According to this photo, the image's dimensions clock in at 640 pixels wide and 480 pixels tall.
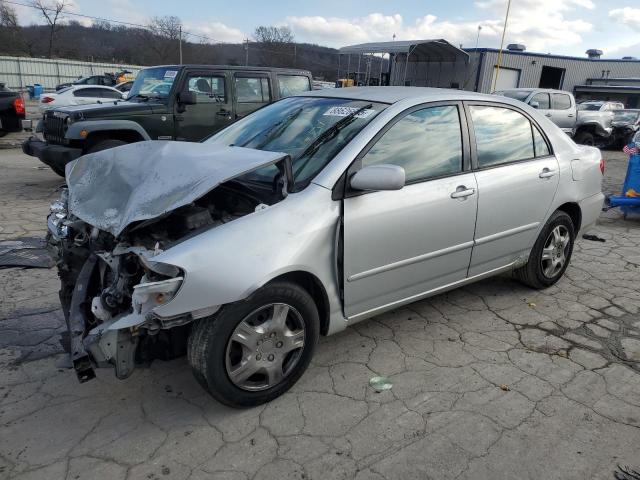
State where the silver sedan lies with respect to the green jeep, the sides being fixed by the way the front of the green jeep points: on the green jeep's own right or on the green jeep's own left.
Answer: on the green jeep's own left

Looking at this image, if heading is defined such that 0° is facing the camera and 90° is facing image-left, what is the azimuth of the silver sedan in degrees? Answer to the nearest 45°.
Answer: approximately 45°

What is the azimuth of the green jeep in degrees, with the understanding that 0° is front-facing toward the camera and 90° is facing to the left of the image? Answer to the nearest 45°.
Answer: approximately 45°

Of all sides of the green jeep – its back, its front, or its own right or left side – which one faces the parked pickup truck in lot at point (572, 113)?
back

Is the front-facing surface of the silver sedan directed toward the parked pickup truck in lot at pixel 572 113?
no

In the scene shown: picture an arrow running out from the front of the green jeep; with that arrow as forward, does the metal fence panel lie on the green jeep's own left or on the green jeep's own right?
on the green jeep's own right

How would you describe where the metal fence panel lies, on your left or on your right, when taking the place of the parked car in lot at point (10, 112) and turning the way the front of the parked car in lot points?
on your right

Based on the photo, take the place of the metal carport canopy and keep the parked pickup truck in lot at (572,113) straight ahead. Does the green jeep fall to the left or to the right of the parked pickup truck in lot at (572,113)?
right

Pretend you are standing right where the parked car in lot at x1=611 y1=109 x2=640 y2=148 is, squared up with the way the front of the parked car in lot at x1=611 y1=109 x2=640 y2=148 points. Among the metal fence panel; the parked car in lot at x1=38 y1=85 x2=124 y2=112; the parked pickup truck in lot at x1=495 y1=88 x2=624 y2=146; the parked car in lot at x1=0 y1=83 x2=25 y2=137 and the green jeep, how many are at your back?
0

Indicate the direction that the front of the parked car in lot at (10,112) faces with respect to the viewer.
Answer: facing away from the viewer and to the left of the viewer

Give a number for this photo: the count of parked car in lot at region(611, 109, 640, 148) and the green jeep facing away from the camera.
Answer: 0

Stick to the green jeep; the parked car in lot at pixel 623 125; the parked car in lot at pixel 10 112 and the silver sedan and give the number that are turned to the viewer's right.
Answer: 0

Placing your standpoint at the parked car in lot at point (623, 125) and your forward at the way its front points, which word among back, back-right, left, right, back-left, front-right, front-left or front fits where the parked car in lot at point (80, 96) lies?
front

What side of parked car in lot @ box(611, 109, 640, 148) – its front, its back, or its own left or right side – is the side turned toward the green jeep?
front

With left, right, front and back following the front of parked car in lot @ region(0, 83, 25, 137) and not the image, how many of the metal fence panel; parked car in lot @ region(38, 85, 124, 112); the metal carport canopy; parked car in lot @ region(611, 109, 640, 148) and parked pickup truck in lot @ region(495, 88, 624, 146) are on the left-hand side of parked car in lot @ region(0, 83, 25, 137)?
0

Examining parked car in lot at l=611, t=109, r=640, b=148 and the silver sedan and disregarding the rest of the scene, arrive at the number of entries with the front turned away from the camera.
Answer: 0

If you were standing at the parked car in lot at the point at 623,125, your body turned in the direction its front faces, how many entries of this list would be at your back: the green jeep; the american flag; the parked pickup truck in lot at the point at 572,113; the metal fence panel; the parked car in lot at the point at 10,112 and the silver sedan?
0

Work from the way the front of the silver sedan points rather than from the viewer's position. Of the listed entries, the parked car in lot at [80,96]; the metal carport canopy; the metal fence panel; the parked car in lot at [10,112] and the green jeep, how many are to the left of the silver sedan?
0

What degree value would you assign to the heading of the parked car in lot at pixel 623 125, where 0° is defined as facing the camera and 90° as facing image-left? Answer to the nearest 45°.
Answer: approximately 45°

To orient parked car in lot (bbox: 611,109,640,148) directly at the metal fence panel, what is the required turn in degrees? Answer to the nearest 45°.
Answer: approximately 45° to its right
